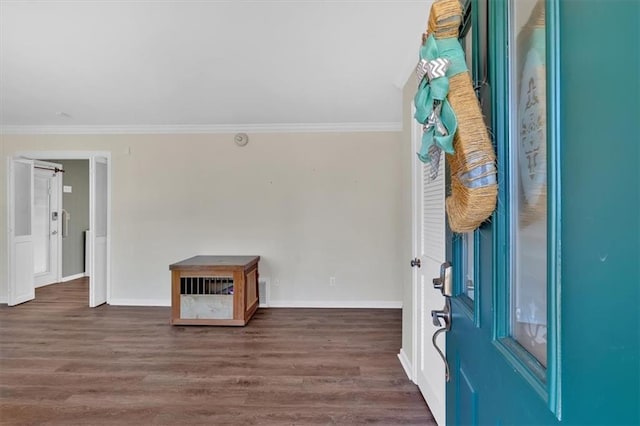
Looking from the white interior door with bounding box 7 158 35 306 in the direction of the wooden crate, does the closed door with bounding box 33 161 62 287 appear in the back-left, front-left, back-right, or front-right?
back-left

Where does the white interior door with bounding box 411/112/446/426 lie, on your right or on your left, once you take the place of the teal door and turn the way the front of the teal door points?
on your right

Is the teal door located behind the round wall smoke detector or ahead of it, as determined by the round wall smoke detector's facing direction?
ahead

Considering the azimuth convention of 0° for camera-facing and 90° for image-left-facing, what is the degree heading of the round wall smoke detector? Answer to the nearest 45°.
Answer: approximately 0°

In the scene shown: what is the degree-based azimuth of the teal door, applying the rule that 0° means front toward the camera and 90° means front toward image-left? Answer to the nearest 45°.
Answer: approximately 45°

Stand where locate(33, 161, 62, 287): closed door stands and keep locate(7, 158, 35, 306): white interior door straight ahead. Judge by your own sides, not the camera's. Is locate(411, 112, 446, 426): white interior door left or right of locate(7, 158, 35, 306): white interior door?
left

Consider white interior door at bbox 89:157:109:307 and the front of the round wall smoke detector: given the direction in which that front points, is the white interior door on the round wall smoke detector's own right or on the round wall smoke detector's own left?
on the round wall smoke detector's own right

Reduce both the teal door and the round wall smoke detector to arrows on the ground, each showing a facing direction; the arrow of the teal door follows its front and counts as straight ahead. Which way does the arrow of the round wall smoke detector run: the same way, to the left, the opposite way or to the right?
to the left

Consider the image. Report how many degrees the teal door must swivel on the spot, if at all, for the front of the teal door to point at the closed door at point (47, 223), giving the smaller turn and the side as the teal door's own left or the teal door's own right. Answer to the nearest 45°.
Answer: approximately 45° to the teal door's own right

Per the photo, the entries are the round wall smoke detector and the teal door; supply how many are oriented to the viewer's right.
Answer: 0
